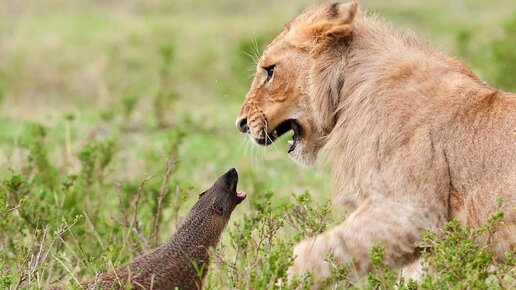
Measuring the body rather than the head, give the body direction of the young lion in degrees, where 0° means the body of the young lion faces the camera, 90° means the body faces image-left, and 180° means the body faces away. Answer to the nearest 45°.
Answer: approximately 90°

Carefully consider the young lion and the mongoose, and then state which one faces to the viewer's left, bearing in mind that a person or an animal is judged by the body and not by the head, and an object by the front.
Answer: the young lion

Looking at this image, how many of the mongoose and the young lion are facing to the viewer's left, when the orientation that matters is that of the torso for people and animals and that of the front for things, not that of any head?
1

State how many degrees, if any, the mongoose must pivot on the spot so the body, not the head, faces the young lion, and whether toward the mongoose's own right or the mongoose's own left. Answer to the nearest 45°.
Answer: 0° — it already faces it

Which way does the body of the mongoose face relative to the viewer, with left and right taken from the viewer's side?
facing to the right of the viewer

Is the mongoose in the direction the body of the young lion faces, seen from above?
yes

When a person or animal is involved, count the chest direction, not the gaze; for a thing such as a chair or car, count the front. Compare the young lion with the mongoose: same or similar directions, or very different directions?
very different directions
